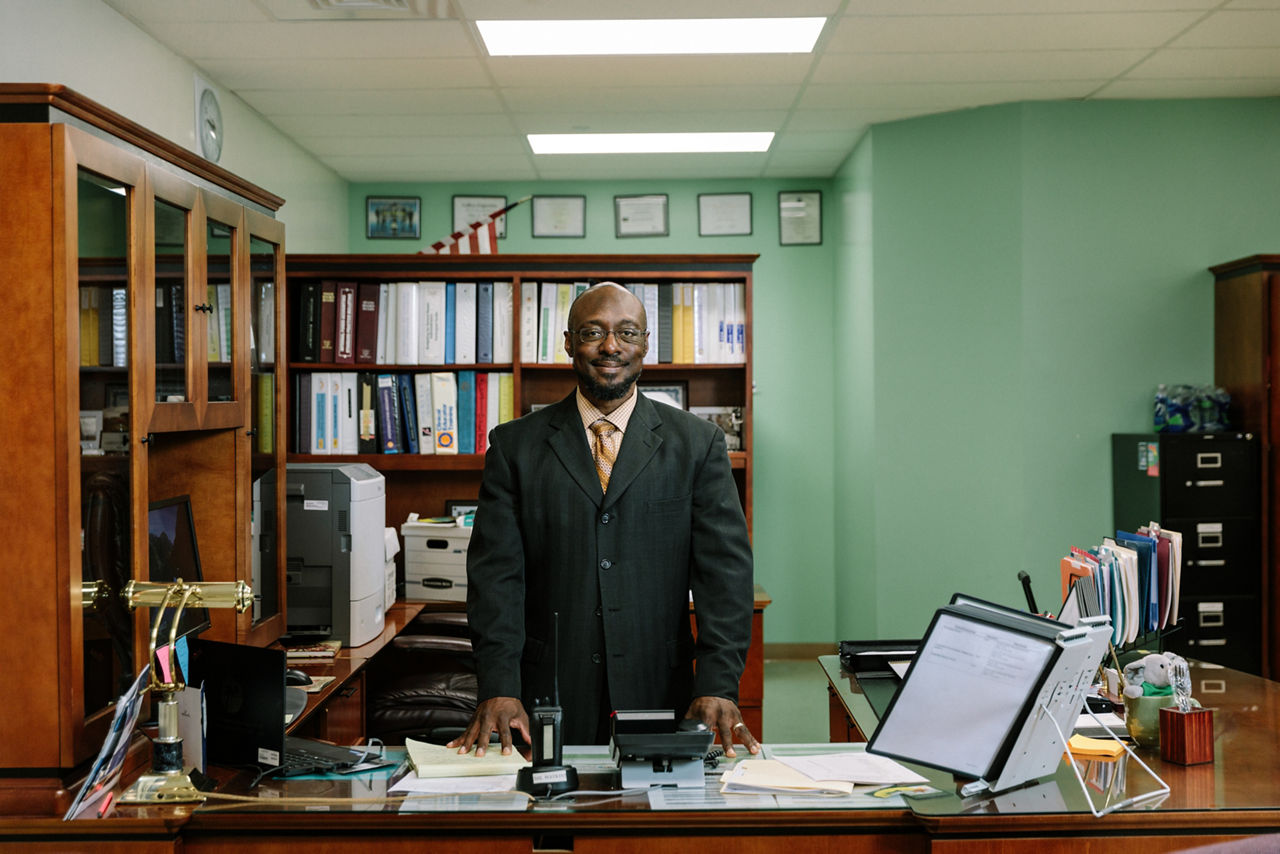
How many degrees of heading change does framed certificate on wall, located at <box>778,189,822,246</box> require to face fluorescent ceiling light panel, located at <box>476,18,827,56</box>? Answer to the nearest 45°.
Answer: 0° — it already faces it

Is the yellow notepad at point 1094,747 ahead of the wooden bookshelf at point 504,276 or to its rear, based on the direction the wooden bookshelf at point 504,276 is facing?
ahead

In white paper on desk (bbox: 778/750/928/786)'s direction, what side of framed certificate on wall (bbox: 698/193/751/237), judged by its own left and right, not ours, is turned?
front

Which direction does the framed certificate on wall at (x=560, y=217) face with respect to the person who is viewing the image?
facing the viewer

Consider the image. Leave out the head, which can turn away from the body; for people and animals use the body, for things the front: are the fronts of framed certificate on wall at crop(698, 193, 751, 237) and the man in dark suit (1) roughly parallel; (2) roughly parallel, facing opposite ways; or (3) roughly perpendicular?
roughly parallel

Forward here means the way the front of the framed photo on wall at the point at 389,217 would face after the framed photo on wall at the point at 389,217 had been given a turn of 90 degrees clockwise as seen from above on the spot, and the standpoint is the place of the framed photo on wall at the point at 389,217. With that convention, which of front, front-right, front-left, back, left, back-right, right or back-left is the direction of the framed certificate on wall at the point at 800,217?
back

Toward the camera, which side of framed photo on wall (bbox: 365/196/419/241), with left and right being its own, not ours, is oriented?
front

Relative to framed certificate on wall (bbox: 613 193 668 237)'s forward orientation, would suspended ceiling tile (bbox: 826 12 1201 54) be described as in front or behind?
in front

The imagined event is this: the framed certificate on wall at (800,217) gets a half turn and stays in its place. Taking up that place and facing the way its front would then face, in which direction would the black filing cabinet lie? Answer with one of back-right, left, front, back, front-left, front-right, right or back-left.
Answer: back-right

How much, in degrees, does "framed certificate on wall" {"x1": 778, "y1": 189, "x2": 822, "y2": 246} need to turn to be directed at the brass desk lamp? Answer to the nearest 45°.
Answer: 0° — it already faces it

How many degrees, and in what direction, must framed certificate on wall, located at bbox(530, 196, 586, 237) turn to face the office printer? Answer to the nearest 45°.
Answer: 0° — it already faces it

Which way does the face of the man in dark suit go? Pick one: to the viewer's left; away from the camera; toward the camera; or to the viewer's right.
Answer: toward the camera
